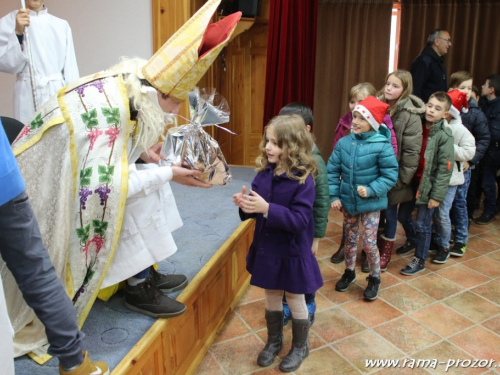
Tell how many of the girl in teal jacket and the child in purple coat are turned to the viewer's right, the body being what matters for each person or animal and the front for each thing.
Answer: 0

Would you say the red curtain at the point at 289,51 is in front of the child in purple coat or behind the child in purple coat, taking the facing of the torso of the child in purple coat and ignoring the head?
behind

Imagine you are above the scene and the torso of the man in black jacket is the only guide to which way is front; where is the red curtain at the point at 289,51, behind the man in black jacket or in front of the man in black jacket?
behind

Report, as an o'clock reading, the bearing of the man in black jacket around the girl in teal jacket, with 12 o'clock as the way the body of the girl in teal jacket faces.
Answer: The man in black jacket is roughly at 5 o'clock from the girl in teal jacket.

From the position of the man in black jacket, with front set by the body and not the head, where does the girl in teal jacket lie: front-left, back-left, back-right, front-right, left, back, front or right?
right

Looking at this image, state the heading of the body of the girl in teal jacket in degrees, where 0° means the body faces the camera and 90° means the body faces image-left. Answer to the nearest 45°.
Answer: approximately 45°

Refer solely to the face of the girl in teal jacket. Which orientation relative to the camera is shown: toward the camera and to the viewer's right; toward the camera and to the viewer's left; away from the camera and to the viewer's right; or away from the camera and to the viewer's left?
toward the camera and to the viewer's left

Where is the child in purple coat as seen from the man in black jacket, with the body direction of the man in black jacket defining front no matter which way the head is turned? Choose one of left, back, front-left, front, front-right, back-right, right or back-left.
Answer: right

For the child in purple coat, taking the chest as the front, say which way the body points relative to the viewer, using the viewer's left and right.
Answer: facing the viewer and to the left of the viewer
